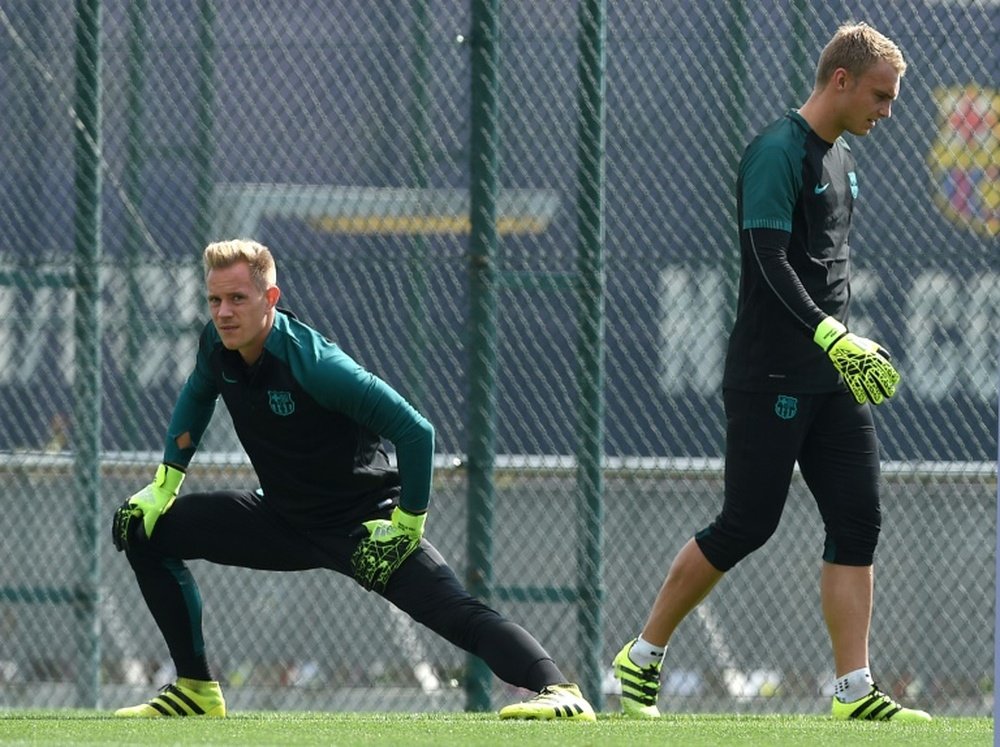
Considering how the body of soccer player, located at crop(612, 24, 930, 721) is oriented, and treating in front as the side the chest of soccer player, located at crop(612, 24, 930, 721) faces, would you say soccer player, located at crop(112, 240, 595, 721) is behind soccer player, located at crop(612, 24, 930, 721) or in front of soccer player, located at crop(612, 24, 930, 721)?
behind

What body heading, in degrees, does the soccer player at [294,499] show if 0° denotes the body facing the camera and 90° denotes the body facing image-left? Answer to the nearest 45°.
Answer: approximately 45°

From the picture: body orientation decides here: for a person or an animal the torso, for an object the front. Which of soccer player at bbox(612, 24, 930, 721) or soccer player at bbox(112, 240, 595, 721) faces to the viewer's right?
soccer player at bbox(612, 24, 930, 721)

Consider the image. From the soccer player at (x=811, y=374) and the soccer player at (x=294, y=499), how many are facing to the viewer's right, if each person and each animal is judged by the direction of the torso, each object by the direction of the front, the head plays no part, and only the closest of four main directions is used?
1

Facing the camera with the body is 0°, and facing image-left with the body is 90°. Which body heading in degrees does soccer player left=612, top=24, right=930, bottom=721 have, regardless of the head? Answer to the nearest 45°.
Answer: approximately 270°
